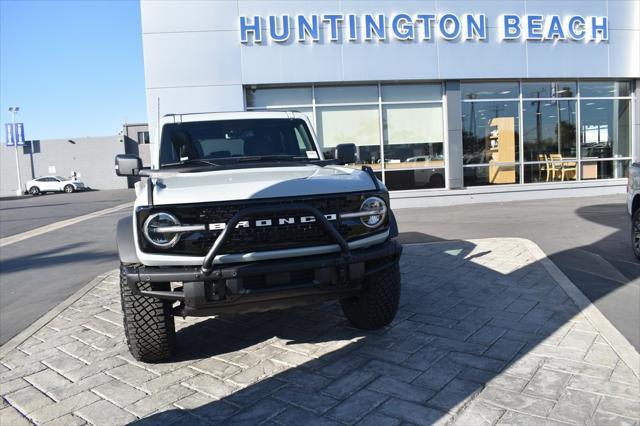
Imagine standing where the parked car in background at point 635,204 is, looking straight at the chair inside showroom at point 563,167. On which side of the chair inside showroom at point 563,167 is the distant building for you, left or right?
left

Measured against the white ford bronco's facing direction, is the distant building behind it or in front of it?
behind

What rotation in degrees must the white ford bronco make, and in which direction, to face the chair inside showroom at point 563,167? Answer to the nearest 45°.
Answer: approximately 135° to its left

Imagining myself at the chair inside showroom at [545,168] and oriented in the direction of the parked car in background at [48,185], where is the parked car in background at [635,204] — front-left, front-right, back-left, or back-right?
back-left

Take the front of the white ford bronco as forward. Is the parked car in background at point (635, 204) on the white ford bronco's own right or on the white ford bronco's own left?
on the white ford bronco's own left

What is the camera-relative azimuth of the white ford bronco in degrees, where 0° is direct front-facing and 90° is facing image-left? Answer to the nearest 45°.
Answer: approximately 0°

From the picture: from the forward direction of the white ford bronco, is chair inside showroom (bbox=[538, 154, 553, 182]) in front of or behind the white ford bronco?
behind

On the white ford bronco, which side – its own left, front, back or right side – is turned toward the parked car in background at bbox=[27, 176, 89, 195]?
back
